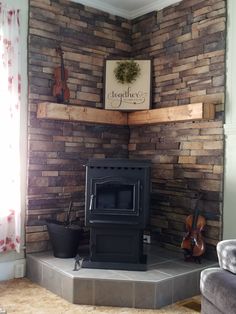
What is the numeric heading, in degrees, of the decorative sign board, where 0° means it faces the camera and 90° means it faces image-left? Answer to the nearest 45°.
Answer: approximately 0°

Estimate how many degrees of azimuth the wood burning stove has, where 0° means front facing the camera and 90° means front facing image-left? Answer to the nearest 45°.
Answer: approximately 0°

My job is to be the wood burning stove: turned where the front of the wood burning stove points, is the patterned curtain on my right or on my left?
on my right

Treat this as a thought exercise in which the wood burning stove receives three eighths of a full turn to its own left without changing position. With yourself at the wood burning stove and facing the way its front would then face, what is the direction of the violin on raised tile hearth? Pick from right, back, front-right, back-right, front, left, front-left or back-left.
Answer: front-right
